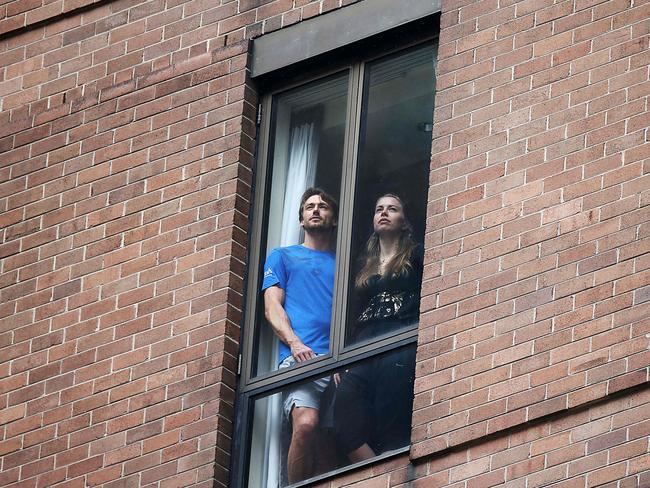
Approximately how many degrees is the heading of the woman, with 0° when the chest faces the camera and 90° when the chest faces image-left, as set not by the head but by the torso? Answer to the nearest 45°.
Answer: approximately 45°

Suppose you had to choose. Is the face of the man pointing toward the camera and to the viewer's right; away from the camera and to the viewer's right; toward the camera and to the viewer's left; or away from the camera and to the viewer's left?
toward the camera and to the viewer's right
